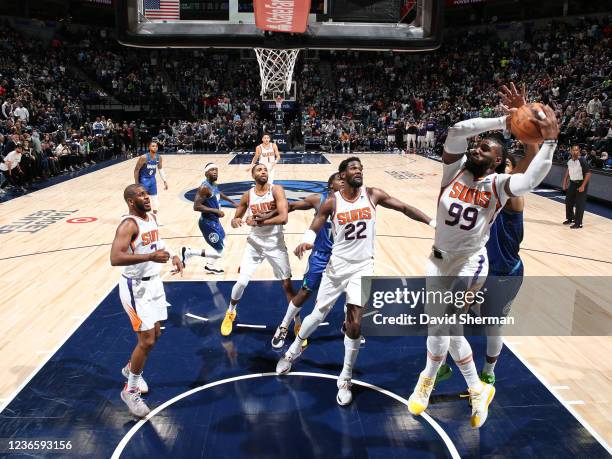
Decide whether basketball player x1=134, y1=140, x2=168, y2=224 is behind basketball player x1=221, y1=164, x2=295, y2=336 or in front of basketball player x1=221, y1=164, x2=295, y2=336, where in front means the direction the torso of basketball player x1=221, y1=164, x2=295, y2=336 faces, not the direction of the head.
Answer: behind

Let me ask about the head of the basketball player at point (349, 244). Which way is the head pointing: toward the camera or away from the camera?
toward the camera

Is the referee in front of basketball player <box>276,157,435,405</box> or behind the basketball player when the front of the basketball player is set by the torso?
behind

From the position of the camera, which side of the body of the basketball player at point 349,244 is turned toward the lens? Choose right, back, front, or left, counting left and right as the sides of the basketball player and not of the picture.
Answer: front

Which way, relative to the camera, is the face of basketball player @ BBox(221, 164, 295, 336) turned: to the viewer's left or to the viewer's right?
to the viewer's right

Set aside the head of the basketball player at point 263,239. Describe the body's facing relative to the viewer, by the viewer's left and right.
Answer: facing the viewer

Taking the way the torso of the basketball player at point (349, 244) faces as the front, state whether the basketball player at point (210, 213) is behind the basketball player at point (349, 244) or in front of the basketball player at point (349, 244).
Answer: behind

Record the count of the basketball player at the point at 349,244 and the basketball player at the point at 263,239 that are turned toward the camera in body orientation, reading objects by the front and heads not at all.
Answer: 2

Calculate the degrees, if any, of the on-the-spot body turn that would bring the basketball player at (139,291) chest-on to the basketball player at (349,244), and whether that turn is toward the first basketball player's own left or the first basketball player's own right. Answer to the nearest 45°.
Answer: approximately 45° to the first basketball player's own left

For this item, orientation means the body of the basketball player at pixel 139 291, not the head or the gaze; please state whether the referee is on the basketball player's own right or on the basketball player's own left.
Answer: on the basketball player's own left

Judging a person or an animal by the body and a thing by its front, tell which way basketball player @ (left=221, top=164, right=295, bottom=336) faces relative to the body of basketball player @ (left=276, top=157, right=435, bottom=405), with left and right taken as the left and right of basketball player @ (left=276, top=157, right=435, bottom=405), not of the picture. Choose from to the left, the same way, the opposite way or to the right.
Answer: the same way

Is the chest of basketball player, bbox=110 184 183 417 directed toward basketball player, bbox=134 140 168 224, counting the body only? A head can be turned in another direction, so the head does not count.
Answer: no

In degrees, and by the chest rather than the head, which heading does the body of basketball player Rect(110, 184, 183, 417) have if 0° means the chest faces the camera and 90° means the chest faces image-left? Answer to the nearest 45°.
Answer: approximately 315°
